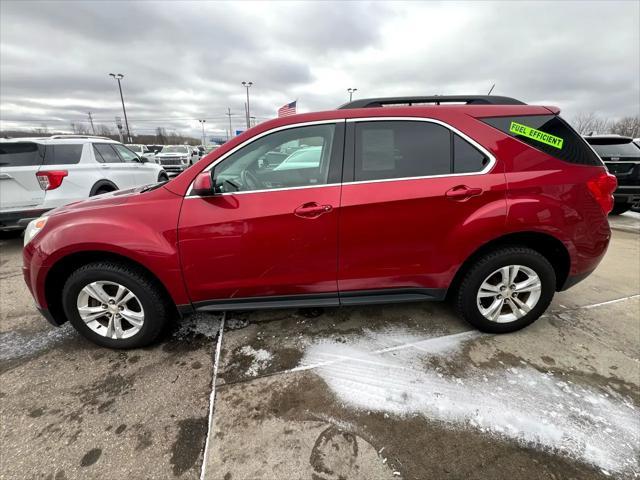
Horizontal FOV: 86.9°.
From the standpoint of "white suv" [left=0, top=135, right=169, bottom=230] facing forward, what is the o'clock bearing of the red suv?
The red suv is roughly at 4 o'clock from the white suv.

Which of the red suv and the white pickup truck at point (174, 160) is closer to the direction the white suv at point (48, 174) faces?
the white pickup truck

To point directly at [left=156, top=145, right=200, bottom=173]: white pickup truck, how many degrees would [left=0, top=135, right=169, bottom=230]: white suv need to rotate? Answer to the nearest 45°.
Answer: approximately 45° to its left

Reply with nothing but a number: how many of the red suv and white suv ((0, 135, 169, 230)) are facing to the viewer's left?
1

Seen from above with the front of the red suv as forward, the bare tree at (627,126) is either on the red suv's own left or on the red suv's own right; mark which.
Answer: on the red suv's own right

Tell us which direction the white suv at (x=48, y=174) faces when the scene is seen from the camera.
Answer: facing away from the viewer and to the right of the viewer

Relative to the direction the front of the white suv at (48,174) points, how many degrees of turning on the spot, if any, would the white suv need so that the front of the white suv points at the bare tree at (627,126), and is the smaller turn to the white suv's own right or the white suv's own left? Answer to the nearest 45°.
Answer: approximately 45° to the white suv's own right

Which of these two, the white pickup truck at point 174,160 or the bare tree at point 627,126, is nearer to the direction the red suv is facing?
the white pickup truck

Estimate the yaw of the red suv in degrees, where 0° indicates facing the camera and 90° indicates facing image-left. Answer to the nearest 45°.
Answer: approximately 90°

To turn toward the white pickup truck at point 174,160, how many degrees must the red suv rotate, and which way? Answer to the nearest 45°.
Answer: approximately 45° to its right

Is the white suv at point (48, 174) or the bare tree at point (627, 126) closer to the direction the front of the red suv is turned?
the white suv

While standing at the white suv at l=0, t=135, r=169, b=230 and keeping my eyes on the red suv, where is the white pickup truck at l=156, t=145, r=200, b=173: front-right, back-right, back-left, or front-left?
back-left

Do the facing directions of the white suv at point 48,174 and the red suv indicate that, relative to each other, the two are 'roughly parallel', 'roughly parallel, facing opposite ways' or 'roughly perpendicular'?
roughly perpendicular
